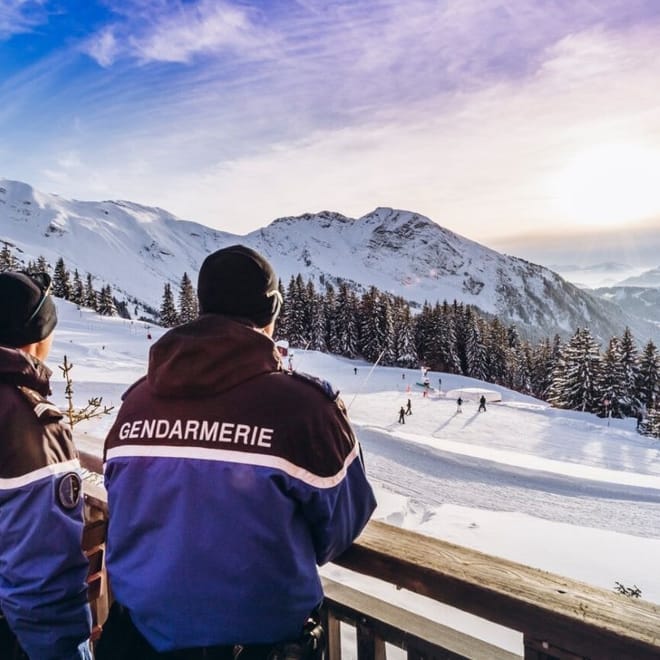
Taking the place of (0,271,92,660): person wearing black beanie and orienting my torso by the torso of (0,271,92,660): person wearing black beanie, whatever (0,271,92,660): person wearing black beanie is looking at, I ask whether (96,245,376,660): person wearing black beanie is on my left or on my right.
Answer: on my right

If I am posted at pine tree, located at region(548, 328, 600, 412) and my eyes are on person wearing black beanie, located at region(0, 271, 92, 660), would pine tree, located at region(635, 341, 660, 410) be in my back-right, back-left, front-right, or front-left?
back-left

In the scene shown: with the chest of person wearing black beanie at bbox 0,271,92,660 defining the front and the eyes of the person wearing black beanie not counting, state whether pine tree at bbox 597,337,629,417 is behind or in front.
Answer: in front

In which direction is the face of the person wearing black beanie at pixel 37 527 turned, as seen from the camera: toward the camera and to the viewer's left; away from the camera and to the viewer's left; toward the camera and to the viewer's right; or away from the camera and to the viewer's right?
away from the camera and to the viewer's right

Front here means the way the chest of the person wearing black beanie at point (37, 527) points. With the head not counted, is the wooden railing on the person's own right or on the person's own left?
on the person's own right

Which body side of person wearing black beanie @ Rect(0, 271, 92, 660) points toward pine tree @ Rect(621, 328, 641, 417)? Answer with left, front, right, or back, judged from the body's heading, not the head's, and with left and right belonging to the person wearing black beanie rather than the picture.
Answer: front

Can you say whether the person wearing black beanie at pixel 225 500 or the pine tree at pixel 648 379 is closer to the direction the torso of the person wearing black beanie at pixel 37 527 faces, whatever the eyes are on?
the pine tree

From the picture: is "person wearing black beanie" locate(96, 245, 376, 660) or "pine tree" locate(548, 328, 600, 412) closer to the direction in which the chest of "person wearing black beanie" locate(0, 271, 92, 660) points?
the pine tree

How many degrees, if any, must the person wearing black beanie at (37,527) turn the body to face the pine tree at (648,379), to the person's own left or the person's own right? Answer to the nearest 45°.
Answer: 0° — they already face it

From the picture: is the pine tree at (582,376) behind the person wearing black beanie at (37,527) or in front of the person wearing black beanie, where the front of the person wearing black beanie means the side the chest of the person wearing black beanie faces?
in front

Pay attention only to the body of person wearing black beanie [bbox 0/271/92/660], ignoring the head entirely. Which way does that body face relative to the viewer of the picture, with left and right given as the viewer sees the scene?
facing away from the viewer and to the right of the viewer
